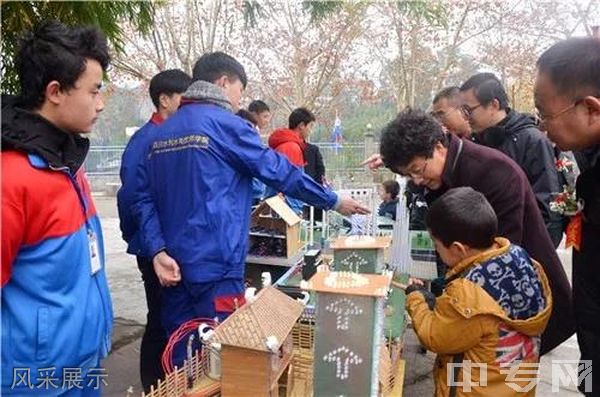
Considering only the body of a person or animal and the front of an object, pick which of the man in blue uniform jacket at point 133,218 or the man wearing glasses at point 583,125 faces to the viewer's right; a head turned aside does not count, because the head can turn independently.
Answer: the man in blue uniform jacket

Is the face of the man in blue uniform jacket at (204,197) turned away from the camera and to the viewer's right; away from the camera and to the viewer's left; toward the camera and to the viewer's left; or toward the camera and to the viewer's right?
away from the camera and to the viewer's right

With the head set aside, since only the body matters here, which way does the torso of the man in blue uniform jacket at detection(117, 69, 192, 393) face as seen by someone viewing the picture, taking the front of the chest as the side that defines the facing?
to the viewer's right

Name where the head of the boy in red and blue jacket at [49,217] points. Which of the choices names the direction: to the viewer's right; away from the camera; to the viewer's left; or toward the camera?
to the viewer's right

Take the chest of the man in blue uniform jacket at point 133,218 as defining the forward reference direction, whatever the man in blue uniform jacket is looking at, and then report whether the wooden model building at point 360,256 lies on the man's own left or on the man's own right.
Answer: on the man's own right

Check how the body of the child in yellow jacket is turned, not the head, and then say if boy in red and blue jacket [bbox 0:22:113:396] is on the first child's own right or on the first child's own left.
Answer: on the first child's own left

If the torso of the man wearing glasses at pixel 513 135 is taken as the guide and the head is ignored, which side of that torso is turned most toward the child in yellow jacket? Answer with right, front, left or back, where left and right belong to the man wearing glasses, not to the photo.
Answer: left

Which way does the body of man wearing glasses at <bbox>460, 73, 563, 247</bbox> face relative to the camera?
to the viewer's left

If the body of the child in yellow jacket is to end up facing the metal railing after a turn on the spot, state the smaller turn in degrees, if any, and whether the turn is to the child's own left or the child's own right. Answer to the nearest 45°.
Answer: approximately 45° to the child's own right

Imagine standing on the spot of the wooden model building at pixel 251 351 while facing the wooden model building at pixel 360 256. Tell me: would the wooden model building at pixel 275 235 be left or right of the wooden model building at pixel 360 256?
left

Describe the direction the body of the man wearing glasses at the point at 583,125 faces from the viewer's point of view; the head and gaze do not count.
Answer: to the viewer's left

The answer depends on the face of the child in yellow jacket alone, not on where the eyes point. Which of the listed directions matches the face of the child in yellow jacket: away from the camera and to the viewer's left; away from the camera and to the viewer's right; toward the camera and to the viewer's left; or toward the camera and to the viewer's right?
away from the camera and to the viewer's left

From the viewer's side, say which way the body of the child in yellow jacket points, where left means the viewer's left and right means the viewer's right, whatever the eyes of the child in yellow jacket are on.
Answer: facing away from the viewer and to the left of the viewer

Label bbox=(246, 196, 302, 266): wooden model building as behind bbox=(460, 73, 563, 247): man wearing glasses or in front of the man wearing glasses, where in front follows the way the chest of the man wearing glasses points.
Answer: in front
